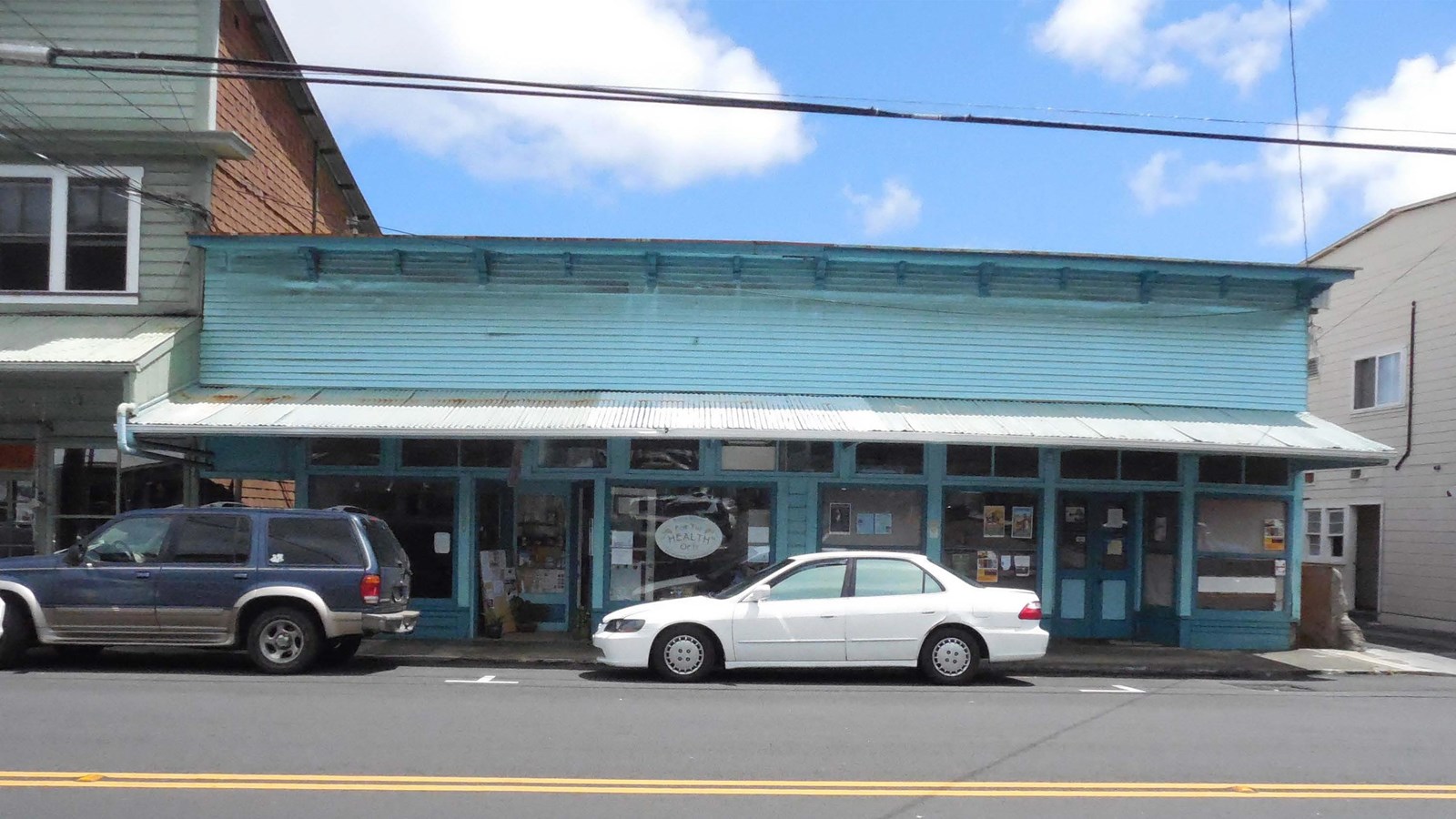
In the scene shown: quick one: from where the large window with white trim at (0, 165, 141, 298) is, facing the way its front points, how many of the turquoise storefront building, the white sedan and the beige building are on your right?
0

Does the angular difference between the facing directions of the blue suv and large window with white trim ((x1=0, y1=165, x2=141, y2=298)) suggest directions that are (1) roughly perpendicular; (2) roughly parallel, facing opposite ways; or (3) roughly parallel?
roughly perpendicular

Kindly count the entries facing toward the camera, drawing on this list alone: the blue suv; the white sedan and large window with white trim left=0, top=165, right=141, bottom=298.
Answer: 1

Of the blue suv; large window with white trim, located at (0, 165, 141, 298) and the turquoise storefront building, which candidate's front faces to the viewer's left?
the blue suv

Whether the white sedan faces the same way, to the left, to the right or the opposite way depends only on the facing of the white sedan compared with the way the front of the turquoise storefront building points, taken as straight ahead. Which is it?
to the right

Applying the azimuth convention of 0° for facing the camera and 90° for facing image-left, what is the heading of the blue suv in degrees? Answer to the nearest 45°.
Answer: approximately 90°

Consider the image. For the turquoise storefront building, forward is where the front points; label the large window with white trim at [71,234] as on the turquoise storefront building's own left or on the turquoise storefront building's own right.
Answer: on the turquoise storefront building's own right

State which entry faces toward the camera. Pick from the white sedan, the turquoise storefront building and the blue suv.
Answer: the turquoise storefront building

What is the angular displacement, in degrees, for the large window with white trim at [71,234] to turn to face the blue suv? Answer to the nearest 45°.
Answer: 0° — it already faces it

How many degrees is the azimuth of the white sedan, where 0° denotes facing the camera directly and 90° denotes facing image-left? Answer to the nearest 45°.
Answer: approximately 90°

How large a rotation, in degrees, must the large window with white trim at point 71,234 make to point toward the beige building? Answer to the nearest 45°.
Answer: approximately 90° to its left

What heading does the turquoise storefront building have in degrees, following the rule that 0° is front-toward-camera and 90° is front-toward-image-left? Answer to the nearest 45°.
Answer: approximately 0°

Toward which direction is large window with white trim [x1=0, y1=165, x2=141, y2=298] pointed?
toward the camera
